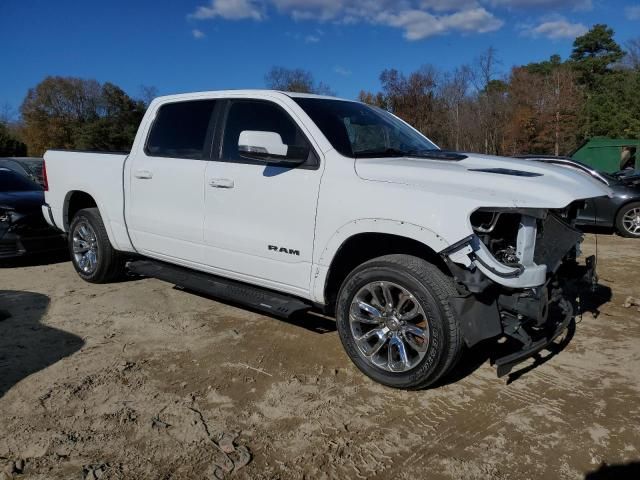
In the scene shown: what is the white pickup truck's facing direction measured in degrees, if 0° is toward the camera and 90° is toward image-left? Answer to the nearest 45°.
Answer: approximately 315°
